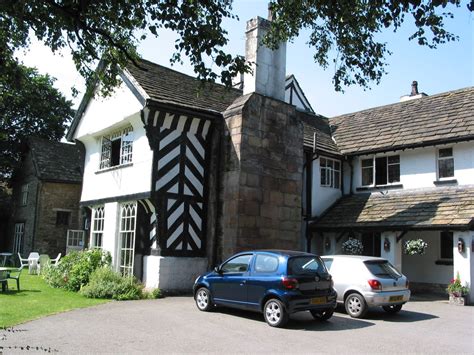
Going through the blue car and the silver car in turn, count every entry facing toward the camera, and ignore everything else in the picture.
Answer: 0

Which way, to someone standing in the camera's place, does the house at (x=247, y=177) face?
facing the viewer and to the left of the viewer

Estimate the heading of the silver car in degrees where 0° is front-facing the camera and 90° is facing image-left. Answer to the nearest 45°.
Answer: approximately 135°

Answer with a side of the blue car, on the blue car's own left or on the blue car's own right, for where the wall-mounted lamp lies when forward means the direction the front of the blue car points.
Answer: on the blue car's own right

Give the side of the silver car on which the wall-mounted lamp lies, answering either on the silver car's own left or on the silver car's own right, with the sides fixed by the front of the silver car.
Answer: on the silver car's own right

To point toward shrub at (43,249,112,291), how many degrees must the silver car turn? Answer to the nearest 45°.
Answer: approximately 45° to its left

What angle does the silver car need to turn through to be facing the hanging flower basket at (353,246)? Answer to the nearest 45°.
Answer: approximately 45° to its right

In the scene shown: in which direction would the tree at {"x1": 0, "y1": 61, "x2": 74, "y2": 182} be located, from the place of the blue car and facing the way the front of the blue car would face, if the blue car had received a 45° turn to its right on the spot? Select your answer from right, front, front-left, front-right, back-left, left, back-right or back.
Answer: front-left

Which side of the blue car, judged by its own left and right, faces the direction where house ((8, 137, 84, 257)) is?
front

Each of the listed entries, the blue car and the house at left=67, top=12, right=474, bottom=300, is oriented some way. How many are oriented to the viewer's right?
0

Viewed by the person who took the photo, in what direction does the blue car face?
facing away from the viewer and to the left of the viewer

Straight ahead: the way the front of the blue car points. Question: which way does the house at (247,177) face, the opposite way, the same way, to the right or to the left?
to the left

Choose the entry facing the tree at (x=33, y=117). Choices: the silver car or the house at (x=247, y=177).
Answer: the silver car
